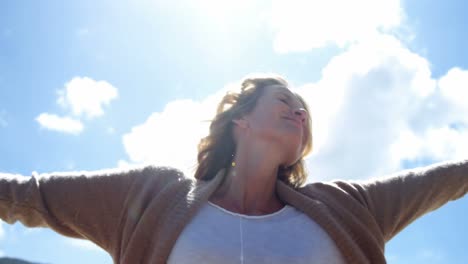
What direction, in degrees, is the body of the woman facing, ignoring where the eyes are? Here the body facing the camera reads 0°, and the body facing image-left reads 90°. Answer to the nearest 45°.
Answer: approximately 0°
